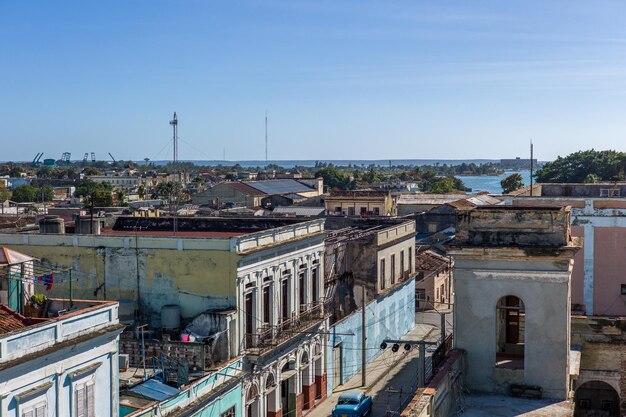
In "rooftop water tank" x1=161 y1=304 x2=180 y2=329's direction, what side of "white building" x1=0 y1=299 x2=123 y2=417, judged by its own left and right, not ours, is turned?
left

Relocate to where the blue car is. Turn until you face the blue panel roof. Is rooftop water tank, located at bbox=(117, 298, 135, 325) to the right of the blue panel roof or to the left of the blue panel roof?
right

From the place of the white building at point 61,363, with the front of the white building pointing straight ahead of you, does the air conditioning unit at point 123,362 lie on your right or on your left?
on your left

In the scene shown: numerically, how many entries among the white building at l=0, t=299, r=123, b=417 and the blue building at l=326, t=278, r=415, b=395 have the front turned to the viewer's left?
0

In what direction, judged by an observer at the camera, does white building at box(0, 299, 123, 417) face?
facing the viewer and to the right of the viewer

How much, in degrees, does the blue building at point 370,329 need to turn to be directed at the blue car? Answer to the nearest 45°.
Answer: approximately 45° to its right

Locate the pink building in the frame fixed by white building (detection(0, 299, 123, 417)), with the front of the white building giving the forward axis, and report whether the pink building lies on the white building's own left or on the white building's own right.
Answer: on the white building's own left

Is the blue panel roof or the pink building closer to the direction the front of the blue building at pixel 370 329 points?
the pink building
